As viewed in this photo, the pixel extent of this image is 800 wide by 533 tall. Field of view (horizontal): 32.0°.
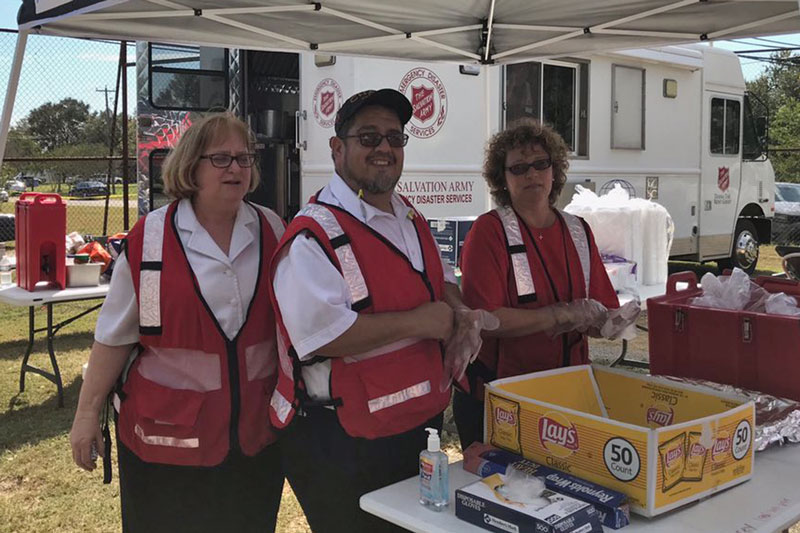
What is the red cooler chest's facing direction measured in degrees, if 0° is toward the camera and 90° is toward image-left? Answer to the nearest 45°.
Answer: approximately 45°

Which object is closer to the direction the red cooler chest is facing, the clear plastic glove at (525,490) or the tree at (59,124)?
the clear plastic glove

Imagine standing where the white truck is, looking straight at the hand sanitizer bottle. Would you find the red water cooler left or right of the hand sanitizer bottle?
right

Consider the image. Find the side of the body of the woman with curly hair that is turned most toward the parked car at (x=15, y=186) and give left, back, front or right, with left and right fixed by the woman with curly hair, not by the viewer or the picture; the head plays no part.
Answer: back

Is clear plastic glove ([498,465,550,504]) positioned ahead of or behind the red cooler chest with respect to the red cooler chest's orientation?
ahead

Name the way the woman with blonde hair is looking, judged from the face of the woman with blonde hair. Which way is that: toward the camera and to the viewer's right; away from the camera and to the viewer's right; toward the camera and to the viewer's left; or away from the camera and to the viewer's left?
toward the camera and to the viewer's right

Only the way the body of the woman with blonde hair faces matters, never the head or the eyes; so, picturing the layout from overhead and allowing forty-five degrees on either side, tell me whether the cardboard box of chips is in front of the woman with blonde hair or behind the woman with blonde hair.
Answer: in front
